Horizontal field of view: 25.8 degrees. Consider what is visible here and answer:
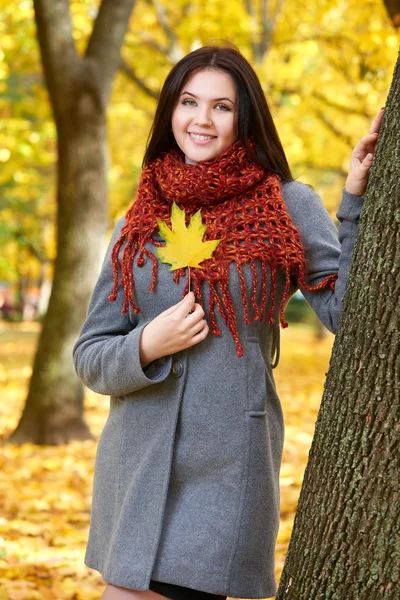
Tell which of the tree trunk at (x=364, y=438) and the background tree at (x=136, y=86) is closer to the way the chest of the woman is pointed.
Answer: the tree trunk

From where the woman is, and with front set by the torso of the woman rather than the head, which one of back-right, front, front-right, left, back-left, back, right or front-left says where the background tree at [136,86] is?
back

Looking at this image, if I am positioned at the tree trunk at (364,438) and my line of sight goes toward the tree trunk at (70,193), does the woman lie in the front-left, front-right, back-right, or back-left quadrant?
front-left

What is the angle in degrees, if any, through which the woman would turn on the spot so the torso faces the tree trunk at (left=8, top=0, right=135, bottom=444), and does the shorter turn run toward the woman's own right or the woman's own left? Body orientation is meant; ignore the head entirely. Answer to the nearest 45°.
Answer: approximately 180°

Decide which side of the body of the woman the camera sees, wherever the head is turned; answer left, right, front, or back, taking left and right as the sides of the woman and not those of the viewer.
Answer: front

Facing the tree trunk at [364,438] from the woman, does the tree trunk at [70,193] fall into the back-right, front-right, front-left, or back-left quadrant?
back-left
